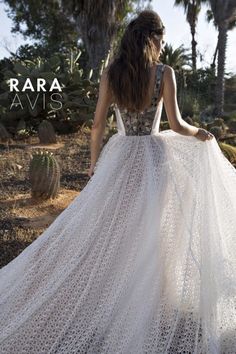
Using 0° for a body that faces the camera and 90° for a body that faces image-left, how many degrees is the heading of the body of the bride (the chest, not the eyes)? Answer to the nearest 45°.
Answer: approximately 180°

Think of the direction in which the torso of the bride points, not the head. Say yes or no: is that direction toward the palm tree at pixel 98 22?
yes

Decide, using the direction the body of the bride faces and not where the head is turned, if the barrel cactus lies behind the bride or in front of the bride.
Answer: in front

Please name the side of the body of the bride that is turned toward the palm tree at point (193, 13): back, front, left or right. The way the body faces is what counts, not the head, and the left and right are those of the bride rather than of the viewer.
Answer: front

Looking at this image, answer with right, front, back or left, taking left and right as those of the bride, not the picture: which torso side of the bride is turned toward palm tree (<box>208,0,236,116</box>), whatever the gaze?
front

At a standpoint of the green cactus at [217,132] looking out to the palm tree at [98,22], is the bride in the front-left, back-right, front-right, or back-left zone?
back-left

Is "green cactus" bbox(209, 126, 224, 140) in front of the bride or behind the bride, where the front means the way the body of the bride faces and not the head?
in front

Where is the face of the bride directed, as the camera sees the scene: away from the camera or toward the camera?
away from the camera

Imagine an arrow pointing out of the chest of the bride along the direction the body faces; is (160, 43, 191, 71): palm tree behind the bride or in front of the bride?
in front

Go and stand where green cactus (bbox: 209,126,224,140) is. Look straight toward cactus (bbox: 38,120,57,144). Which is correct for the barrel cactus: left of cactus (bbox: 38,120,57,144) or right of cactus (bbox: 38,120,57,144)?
left
